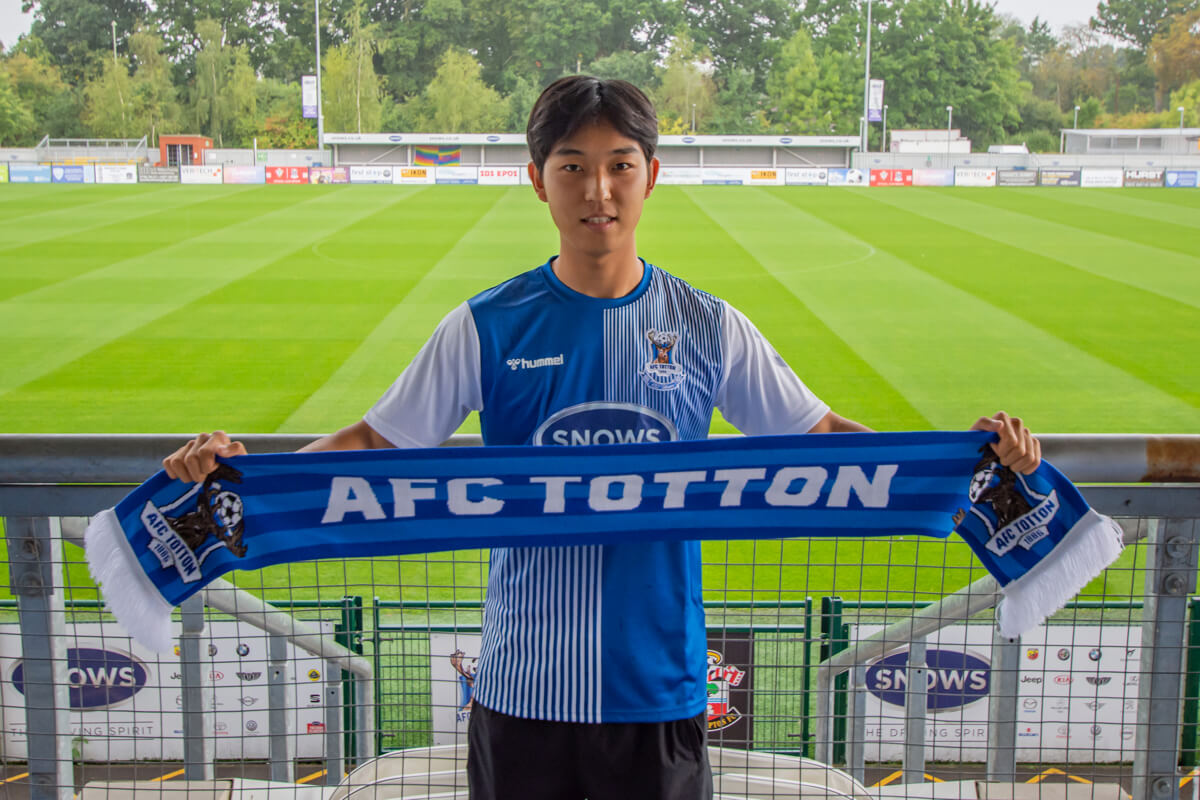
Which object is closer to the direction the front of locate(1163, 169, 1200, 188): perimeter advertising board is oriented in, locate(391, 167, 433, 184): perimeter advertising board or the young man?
the young man

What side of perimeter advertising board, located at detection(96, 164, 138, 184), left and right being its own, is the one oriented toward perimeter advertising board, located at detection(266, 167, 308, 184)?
left

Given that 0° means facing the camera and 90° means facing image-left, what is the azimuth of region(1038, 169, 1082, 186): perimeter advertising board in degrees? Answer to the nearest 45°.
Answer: approximately 0°

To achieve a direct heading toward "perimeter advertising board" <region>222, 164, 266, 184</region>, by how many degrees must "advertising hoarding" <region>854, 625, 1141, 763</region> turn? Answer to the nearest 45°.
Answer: approximately 135° to its right

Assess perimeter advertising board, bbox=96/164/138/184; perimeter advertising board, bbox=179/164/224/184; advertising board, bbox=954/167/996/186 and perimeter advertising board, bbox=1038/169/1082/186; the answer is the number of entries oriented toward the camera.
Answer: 4

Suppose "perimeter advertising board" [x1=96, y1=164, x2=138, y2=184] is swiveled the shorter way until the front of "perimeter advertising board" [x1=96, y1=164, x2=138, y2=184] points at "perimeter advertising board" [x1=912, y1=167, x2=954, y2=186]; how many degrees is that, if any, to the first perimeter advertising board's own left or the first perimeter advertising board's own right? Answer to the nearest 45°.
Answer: approximately 90° to the first perimeter advertising board's own left

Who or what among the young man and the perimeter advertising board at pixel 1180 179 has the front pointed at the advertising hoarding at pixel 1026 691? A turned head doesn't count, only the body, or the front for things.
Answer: the perimeter advertising board

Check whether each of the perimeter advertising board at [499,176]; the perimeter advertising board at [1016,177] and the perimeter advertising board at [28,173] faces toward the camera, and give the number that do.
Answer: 3

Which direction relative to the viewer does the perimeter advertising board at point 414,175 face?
toward the camera

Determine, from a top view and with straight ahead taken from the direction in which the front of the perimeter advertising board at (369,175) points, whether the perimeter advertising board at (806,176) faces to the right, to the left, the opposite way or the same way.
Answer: the same way

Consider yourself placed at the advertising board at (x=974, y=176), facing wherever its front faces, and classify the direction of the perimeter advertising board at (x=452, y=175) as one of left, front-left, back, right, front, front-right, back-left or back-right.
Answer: right

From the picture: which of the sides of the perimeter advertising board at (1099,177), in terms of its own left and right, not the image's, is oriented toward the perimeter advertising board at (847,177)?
right

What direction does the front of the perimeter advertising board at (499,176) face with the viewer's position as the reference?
facing the viewer

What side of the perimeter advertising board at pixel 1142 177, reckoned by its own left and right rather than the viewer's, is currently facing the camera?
front

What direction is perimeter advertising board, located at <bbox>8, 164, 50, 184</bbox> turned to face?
toward the camera

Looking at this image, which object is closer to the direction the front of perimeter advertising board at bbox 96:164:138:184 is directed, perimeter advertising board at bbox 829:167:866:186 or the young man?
the young man

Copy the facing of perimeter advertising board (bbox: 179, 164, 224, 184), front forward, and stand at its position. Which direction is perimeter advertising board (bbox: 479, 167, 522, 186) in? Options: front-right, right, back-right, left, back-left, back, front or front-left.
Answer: left

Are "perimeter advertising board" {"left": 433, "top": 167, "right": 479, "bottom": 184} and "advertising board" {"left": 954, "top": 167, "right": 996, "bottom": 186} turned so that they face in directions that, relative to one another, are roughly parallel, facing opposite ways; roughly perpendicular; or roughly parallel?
roughly parallel

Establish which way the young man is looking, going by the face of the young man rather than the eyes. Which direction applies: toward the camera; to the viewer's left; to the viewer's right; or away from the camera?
toward the camera
